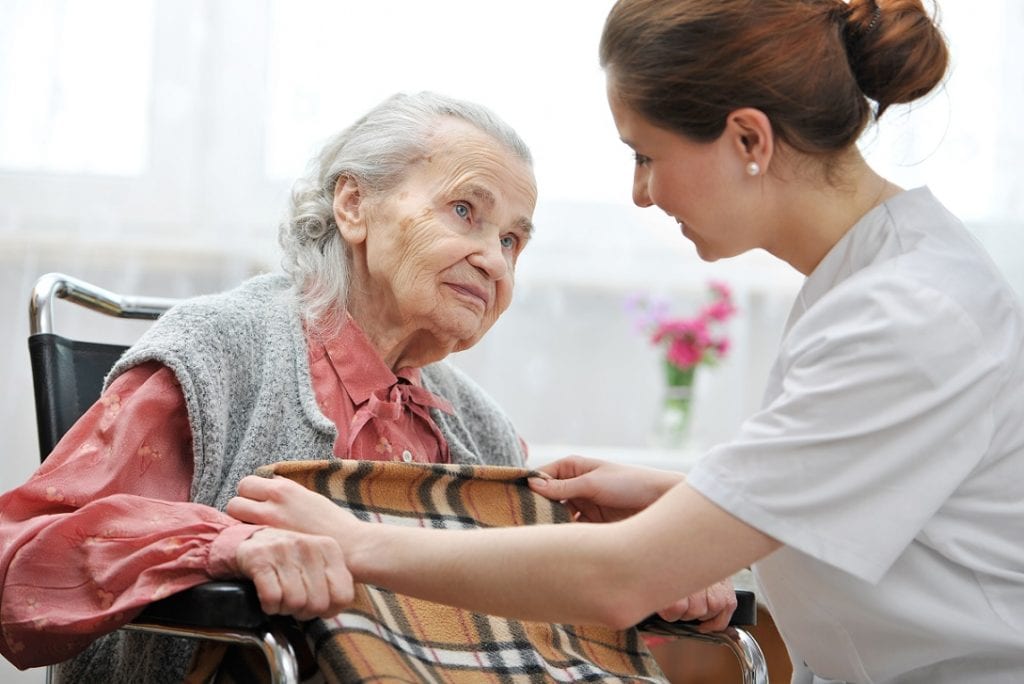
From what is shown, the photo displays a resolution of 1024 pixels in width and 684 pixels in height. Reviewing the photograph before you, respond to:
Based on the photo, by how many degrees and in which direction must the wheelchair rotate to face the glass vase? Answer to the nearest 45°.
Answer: approximately 90° to its left

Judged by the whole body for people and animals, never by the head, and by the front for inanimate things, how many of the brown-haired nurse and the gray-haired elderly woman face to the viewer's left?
1

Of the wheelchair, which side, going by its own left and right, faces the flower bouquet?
left

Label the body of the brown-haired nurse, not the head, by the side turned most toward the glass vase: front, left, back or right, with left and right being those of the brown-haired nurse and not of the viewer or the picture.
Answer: right

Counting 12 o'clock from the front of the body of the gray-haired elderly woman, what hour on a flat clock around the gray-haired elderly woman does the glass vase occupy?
The glass vase is roughly at 9 o'clock from the gray-haired elderly woman.

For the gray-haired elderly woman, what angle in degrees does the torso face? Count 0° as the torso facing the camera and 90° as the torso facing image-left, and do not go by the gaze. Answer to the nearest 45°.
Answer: approximately 315°

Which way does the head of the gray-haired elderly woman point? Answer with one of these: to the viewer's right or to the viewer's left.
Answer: to the viewer's right

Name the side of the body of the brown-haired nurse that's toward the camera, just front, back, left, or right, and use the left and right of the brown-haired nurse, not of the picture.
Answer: left

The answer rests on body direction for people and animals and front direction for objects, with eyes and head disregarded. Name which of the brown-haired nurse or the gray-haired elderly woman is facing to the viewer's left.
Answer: the brown-haired nurse

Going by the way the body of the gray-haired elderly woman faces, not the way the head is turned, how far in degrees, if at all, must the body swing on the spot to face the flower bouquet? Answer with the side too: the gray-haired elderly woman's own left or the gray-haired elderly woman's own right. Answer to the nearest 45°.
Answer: approximately 90° to the gray-haired elderly woman's own left

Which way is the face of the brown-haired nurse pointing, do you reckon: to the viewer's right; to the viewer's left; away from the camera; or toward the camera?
to the viewer's left
